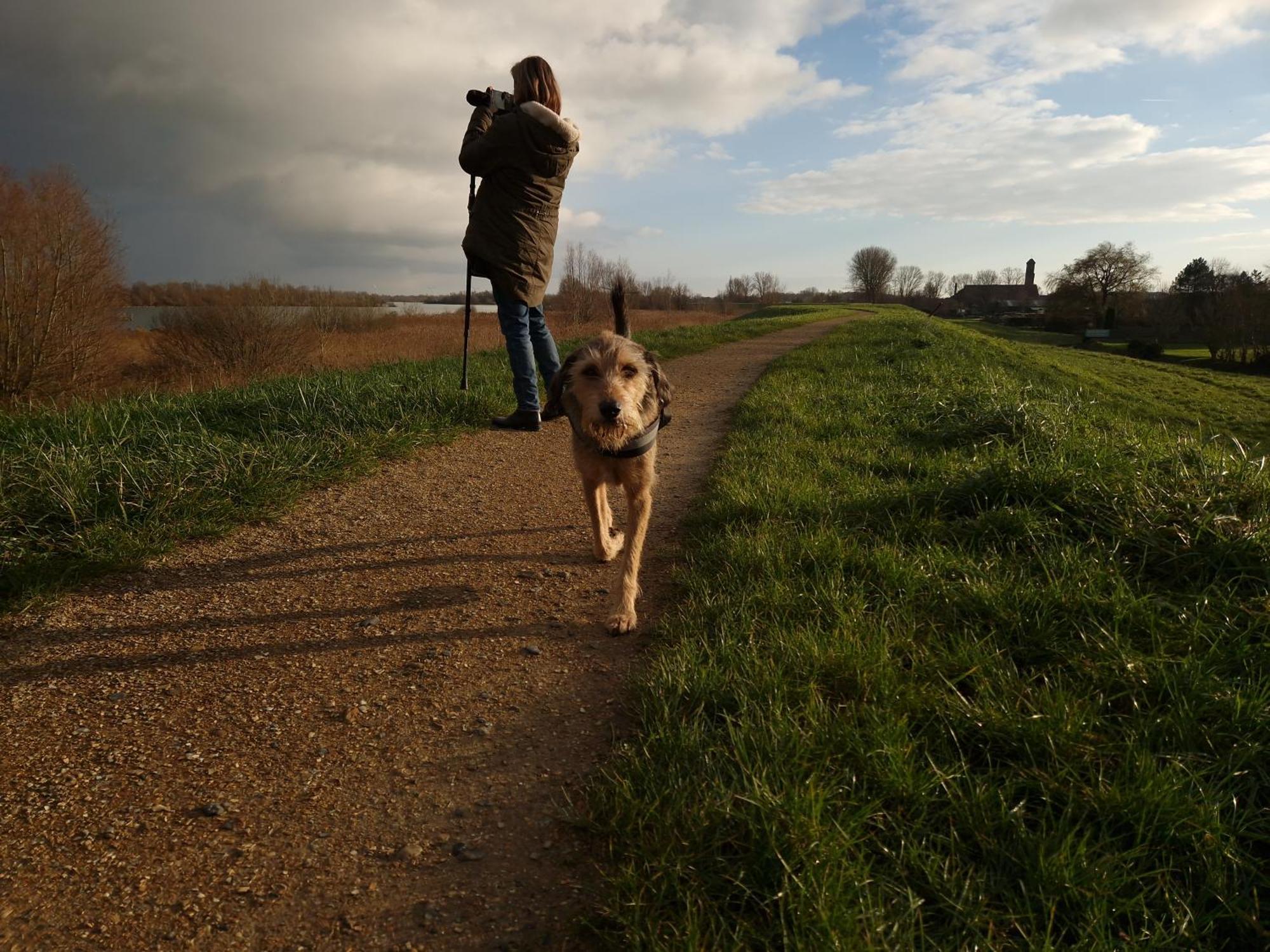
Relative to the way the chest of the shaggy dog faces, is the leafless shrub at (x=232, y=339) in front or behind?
behind

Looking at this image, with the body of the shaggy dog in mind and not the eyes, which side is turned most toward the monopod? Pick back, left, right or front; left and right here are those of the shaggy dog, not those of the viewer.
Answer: back

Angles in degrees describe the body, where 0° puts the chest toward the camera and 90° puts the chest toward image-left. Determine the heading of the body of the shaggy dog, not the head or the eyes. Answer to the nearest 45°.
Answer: approximately 0°

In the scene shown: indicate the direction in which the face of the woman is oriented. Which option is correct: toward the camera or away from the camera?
away from the camera

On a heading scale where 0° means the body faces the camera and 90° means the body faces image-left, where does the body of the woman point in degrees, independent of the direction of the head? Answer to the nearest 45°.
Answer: approximately 135°
